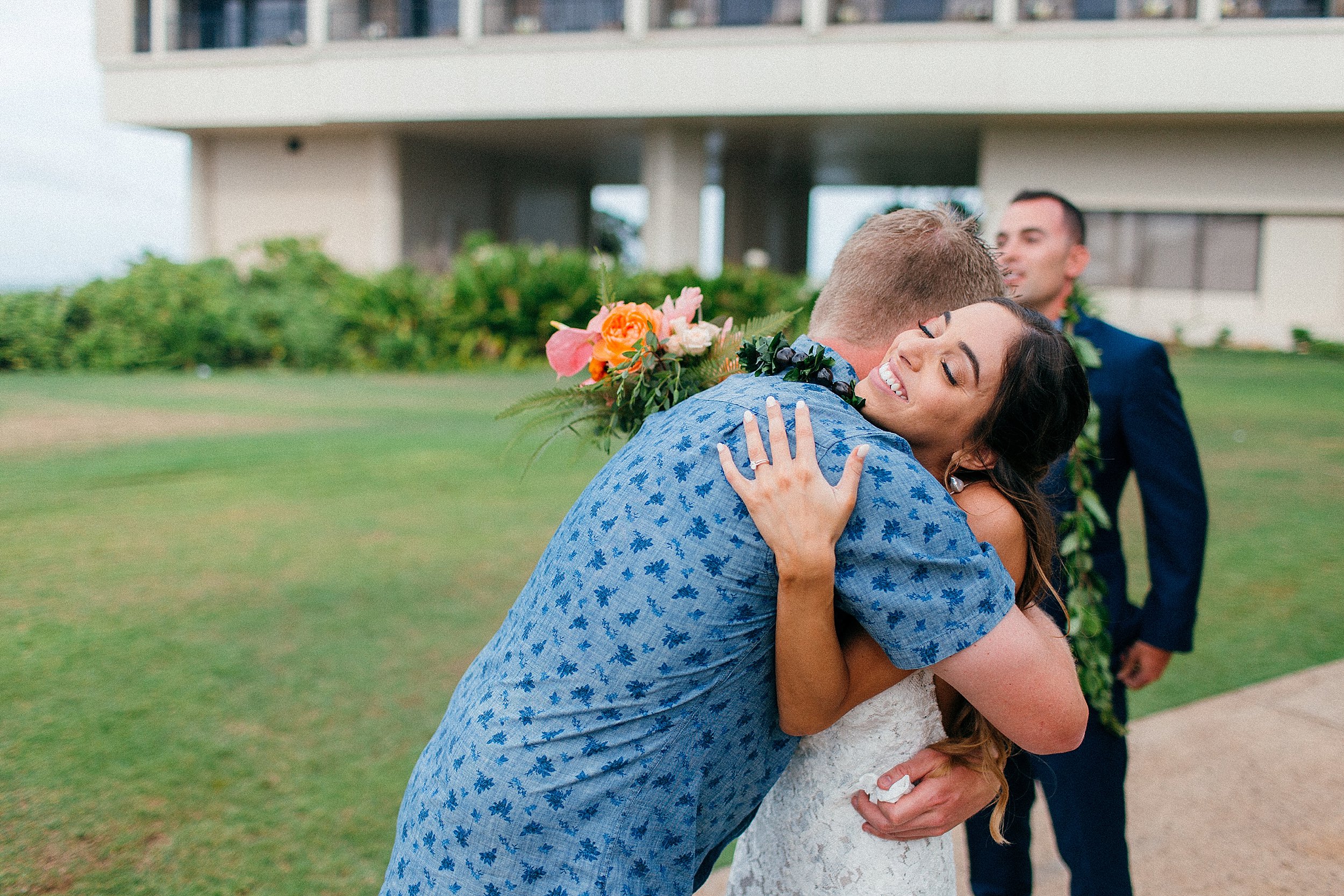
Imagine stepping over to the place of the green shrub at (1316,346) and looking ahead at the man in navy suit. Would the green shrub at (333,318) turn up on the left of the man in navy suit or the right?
right

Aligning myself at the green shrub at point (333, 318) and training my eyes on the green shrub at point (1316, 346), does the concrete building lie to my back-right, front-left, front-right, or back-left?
front-left

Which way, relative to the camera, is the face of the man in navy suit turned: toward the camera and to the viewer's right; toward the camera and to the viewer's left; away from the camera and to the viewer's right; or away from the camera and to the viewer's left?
toward the camera and to the viewer's left

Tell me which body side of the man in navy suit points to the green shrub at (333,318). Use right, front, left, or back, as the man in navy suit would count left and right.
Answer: right

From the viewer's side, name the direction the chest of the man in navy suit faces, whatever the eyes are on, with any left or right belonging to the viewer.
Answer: facing the viewer and to the left of the viewer

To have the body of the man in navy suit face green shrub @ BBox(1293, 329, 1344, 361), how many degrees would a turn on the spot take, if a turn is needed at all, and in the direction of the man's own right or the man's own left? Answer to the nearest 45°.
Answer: approximately 135° to the man's own right
